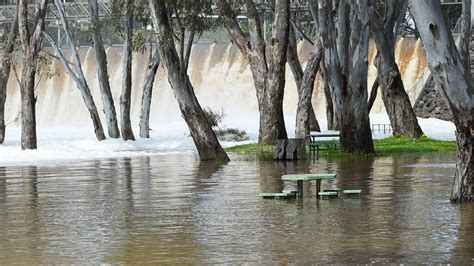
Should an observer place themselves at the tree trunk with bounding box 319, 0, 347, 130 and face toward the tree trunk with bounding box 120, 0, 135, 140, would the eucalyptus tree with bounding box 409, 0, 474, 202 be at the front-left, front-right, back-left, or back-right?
back-left

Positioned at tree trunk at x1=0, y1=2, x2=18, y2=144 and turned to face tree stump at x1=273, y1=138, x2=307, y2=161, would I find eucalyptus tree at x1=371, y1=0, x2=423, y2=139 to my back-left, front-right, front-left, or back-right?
front-left
